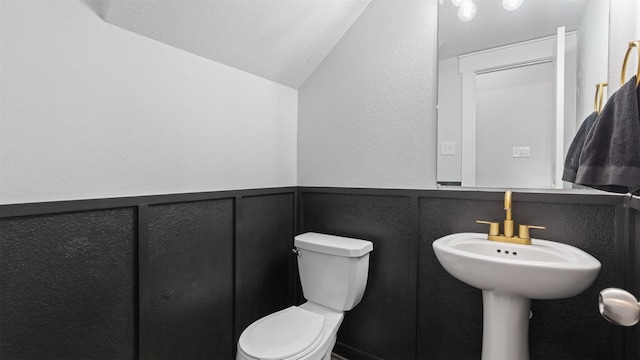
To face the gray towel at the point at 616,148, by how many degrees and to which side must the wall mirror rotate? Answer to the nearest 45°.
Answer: approximately 45° to its left

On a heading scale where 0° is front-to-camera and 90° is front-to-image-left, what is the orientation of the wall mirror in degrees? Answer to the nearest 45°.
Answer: approximately 0°

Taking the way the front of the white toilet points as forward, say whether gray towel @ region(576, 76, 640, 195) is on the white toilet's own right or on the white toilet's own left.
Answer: on the white toilet's own left

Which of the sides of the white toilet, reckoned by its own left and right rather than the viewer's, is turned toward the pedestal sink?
left
